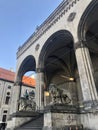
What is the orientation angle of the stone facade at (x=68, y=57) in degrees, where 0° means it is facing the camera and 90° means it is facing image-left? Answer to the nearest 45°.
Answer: approximately 45°
